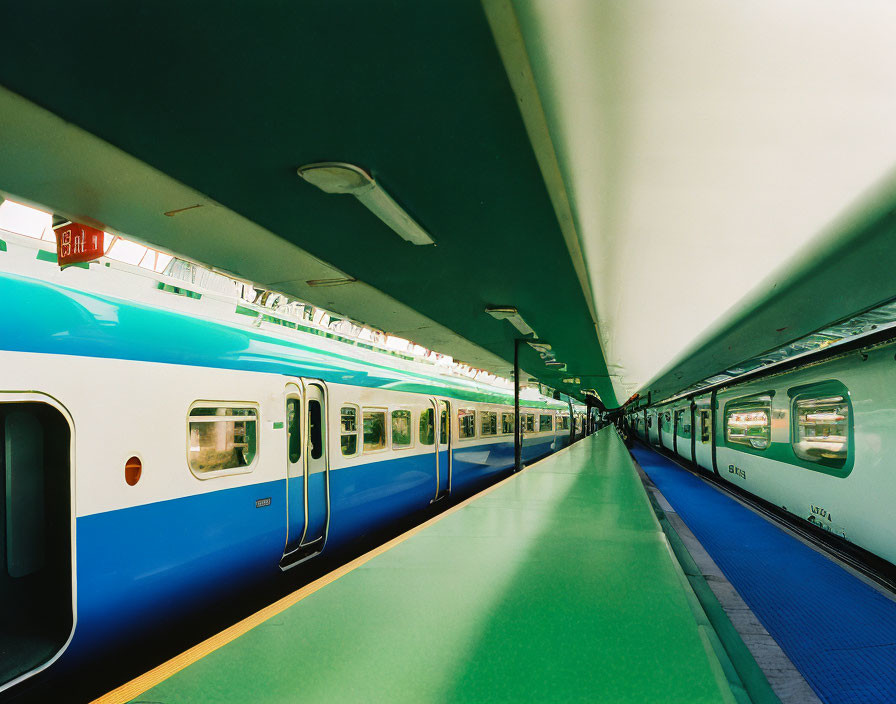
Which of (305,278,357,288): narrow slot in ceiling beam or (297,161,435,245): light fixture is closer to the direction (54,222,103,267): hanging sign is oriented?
the light fixture

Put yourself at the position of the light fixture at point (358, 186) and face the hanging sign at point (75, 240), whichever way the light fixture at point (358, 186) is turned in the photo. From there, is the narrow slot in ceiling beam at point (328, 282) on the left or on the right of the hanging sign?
right

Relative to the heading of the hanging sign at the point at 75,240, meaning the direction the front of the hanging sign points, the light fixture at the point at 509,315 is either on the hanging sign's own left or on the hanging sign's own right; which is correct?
on the hanging sign's own left

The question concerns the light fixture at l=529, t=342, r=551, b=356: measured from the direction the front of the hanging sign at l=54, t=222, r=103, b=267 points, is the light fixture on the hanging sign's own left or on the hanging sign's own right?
on the hanging sign's own left
